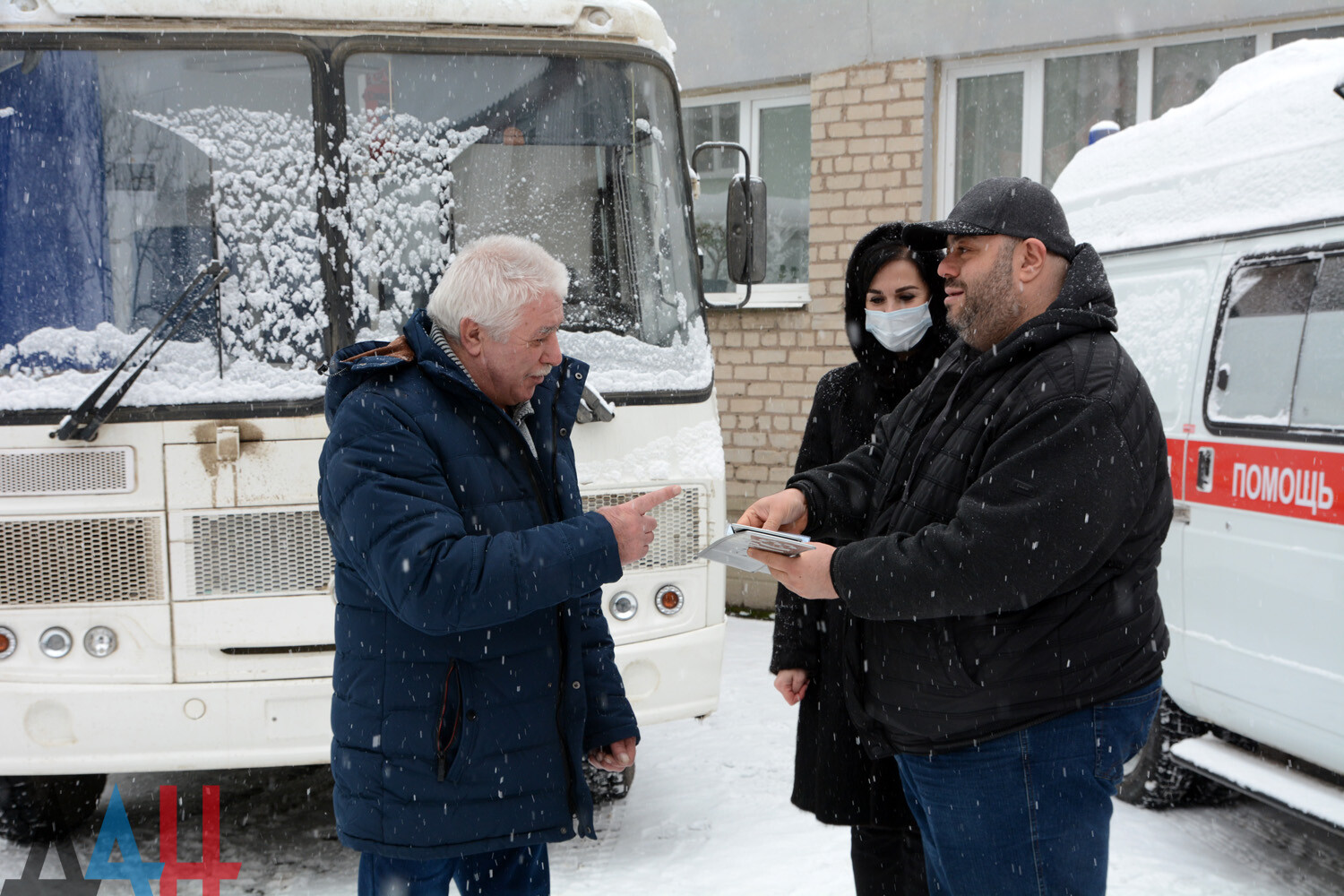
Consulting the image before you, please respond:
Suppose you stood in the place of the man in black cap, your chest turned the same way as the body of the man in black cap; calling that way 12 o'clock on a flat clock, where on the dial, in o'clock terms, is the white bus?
The white bus is roughly at 1 o'clock from the man in black cap.

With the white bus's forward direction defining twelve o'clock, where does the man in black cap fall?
The man in black cap is roughly at 11 o'clock from the white bus.

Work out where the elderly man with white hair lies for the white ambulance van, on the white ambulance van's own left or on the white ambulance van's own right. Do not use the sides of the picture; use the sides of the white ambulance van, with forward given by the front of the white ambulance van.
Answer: on the white ambulance van's own right

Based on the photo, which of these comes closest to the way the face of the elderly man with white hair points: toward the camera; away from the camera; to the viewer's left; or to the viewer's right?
to the viewer's right

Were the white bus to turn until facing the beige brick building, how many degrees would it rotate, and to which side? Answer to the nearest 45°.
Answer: approximately 135° to its left

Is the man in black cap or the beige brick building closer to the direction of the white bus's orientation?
the man in black cap

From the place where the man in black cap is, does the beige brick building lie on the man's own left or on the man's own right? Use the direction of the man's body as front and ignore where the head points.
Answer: on the man's own right

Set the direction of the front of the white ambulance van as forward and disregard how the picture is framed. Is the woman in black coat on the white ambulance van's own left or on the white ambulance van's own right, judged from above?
on the white ambulance van's own right

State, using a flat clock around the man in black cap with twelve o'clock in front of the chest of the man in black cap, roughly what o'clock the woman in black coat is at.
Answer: The woman in black coat is roughly at 2 o'clock from the man in black cap.

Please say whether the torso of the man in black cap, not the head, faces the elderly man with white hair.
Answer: yes

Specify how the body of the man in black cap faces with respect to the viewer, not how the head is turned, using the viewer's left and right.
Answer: facing to the left of the viewer

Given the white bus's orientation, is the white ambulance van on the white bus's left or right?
on its left

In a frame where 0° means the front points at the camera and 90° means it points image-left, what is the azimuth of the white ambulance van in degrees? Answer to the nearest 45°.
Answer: approximately 315°

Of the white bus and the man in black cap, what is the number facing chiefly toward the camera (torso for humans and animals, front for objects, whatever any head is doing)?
1
